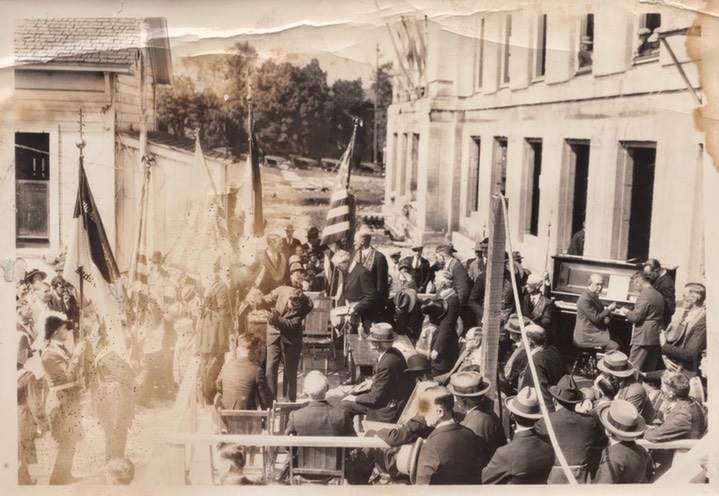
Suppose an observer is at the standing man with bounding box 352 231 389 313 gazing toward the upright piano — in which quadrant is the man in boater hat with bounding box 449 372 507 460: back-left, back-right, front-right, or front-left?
front-right

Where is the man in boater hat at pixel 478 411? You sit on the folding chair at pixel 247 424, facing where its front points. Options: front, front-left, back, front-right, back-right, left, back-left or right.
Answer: right

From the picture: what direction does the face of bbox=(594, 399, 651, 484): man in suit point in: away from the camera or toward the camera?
away from the camera

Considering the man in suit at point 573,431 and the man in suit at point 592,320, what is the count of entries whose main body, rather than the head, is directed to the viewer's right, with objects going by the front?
1

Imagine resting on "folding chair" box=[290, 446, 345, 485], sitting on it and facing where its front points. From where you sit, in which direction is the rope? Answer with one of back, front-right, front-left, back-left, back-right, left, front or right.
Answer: right

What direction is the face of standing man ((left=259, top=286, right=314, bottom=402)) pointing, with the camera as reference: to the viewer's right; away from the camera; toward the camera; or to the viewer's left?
to the viewer's left

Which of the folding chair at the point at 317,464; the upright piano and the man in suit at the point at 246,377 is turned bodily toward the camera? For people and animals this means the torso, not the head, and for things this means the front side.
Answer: the upright piano

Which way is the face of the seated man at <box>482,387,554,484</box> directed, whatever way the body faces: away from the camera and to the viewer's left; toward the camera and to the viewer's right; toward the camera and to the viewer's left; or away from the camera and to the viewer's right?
away from the camera and to the viewer's left

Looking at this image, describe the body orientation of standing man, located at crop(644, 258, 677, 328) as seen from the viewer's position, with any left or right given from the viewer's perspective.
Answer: facing to the left of the viewer

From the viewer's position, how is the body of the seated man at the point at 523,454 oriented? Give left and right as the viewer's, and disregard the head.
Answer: facing away from the viewer

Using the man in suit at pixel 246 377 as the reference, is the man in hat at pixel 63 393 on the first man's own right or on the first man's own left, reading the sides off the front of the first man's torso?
on the first man's own left

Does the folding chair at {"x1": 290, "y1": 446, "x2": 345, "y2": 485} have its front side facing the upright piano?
no

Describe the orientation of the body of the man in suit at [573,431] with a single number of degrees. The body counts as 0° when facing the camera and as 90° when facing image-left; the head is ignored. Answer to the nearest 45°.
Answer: approximately 180°

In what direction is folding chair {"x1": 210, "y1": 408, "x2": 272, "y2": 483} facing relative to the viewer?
away from the camera

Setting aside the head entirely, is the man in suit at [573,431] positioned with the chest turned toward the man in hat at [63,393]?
no

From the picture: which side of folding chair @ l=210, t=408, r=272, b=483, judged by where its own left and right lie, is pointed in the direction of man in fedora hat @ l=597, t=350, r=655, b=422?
right

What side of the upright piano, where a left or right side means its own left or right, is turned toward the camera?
front

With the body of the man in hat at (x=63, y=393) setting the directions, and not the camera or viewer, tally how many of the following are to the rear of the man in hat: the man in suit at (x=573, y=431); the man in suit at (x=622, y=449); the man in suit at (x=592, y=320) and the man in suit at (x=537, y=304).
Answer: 0

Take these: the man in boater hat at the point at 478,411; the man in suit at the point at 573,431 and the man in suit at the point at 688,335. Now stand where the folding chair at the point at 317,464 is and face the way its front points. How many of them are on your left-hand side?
0

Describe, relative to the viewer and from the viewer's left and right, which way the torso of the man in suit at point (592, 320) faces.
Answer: facing to the right of the viewer
